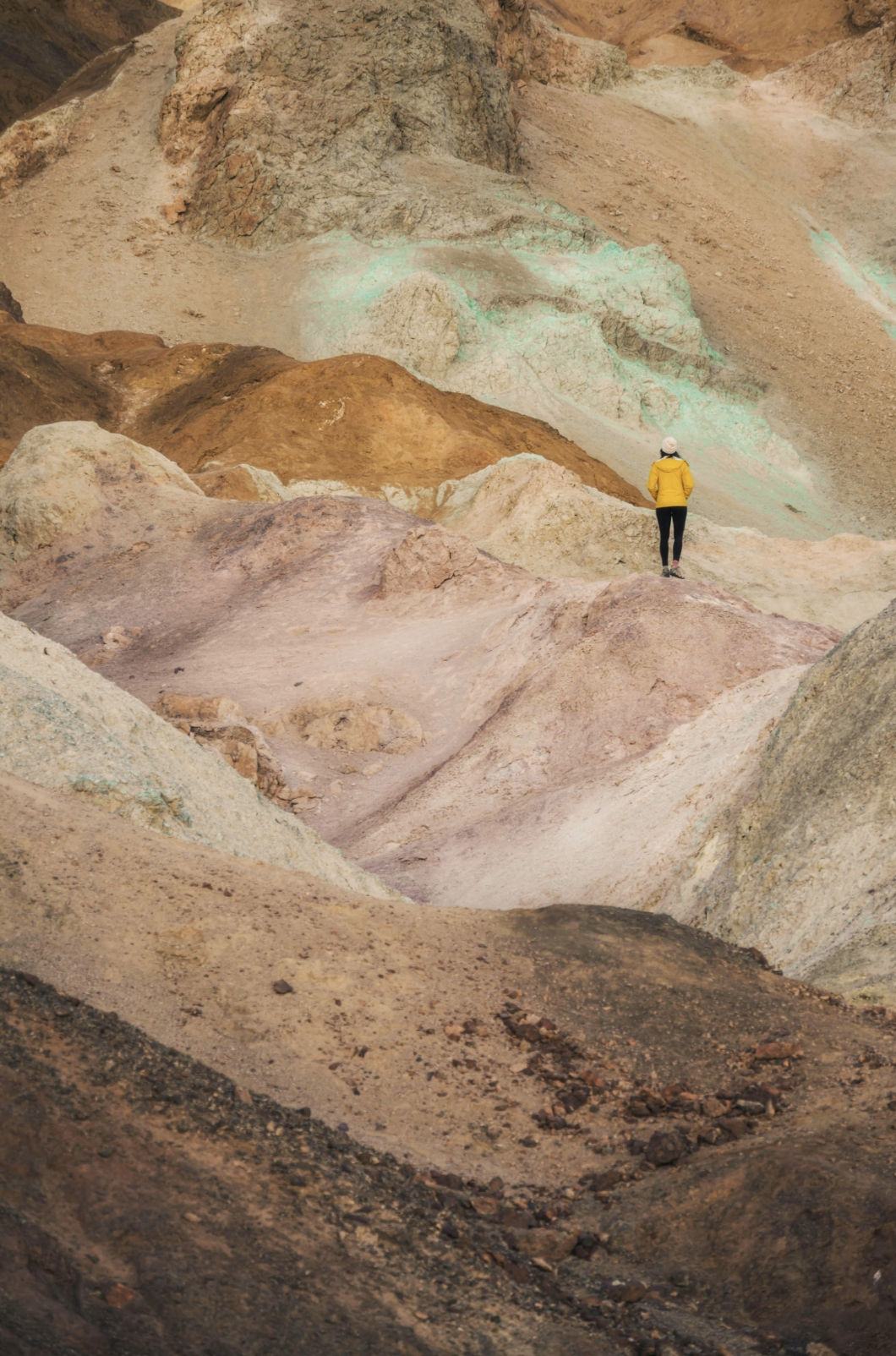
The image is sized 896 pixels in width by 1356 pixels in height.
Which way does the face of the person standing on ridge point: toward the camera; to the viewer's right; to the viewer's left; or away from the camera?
away from the camera

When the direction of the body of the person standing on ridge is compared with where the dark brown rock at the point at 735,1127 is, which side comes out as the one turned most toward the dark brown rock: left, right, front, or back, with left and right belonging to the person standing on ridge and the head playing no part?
back

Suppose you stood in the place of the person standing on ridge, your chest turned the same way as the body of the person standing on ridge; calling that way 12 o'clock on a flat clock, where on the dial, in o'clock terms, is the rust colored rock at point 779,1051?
The rust colored rock is roughly at 6 o'clock from the person standing on ridge.

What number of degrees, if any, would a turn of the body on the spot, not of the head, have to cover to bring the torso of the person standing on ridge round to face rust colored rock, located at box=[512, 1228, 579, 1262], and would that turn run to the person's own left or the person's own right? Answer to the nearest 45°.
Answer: approximately 180°

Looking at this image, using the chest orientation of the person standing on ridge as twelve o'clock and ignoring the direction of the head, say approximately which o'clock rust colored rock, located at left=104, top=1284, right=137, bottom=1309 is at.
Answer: The rust colored rock is roughly at 6 o'clock from the person standing on ridge.

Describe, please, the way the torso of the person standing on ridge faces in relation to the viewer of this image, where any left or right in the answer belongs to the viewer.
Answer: facing away from the viewer

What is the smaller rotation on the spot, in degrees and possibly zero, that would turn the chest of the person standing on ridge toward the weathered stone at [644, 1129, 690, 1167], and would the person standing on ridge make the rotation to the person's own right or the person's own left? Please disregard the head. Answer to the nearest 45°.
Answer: approximately 180°

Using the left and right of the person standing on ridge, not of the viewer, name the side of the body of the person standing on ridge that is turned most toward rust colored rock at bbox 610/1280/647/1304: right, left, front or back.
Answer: back
